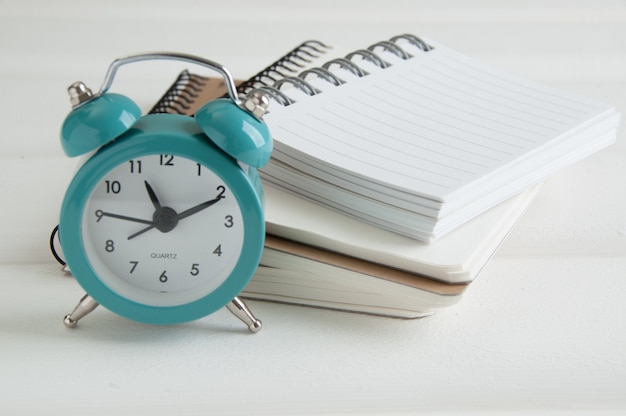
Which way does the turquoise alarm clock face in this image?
toward the camera
